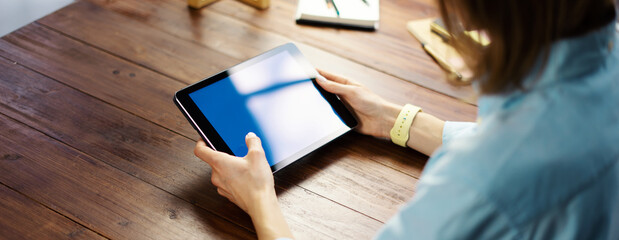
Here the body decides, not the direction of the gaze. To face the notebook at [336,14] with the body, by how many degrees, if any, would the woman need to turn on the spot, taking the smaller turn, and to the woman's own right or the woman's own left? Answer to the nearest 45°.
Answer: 0° — they already face it

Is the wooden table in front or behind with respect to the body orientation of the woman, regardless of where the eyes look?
in front

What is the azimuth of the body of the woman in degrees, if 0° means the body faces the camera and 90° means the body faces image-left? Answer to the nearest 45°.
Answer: approximately 135°

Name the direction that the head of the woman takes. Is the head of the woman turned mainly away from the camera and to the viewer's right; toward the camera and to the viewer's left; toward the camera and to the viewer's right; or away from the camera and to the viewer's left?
away from the camera and to the viewer's left
